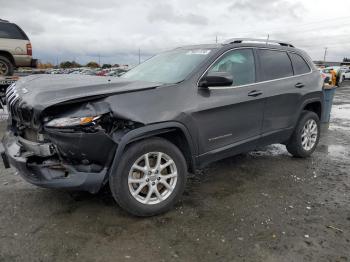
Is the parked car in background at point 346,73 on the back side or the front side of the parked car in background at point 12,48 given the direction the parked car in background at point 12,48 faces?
on the back side

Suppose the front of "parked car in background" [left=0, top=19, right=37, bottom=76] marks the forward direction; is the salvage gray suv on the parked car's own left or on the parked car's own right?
on the parked car's own left

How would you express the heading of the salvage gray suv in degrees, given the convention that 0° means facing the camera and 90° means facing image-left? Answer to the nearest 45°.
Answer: approximately 45°

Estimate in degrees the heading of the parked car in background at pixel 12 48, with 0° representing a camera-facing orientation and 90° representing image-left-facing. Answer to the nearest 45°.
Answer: approximately 90°

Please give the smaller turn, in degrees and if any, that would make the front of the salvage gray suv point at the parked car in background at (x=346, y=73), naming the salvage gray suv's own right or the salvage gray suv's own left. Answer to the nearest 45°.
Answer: approximately 180°

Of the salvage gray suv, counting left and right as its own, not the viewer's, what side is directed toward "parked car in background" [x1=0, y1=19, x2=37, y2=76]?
right
